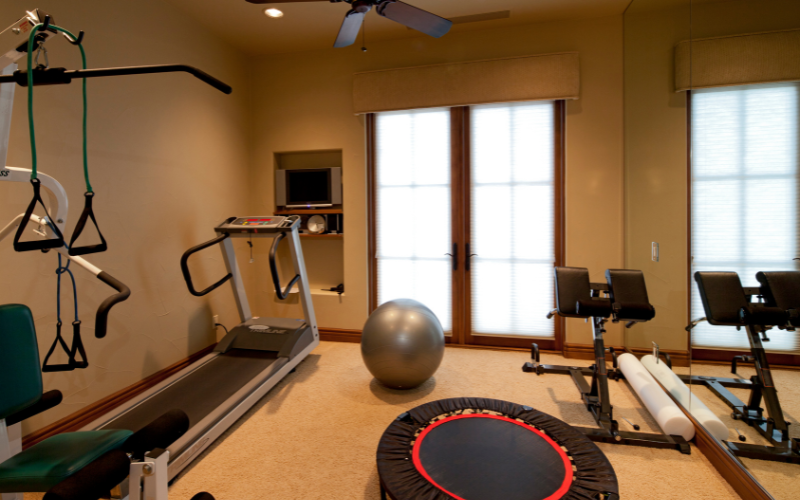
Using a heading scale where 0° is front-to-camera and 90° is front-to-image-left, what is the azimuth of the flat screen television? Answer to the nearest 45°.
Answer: approximately 0°

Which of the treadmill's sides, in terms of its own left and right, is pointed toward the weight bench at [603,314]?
right

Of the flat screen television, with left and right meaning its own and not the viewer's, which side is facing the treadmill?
front

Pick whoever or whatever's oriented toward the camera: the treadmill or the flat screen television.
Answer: the flat screen television

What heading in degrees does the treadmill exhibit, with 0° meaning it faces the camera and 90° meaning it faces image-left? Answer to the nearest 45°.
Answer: approximately 225°

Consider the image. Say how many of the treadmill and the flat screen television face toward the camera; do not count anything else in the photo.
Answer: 1

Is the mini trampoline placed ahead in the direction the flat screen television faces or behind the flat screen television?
ahead

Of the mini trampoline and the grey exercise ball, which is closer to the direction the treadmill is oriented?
the grey exercise ball
